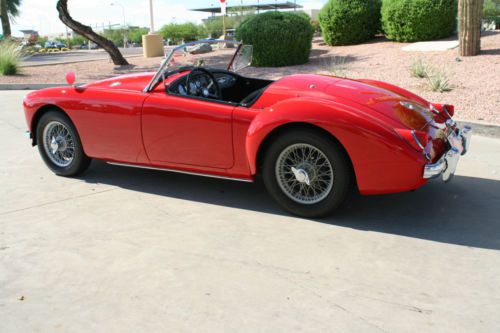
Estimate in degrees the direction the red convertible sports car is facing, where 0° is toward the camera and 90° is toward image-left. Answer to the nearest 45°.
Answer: approximately 135°

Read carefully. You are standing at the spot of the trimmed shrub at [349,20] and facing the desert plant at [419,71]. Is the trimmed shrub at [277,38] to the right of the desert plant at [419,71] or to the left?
right

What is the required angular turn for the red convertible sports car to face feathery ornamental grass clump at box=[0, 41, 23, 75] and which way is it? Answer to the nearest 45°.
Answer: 0° — it already faces it

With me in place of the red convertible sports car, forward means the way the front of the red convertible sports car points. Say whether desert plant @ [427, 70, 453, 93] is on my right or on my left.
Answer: on my right

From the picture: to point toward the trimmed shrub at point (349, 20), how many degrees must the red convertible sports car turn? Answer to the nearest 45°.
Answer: approximately 45° to its right

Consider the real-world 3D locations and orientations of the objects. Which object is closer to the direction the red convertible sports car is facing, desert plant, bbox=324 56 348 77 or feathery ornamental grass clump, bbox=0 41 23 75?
the feathery ornamental grass clump

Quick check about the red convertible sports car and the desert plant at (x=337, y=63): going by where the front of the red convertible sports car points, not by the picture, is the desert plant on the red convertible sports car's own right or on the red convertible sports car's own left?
on the red convertible sports car's own right

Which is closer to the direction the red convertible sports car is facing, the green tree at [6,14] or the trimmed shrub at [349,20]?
the green tree

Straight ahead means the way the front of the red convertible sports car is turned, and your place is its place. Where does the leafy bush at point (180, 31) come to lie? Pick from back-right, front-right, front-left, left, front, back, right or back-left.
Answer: front-right

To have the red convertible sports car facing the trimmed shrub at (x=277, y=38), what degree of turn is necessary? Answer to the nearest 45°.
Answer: approximately 45° to its right

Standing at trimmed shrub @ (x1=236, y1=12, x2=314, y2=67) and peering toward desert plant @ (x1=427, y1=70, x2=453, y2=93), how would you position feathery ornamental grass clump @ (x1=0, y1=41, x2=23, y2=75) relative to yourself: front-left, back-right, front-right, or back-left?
back-right

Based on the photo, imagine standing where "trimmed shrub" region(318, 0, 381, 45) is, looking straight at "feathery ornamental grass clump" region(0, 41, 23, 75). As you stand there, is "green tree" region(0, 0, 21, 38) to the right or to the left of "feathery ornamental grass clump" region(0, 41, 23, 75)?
right
